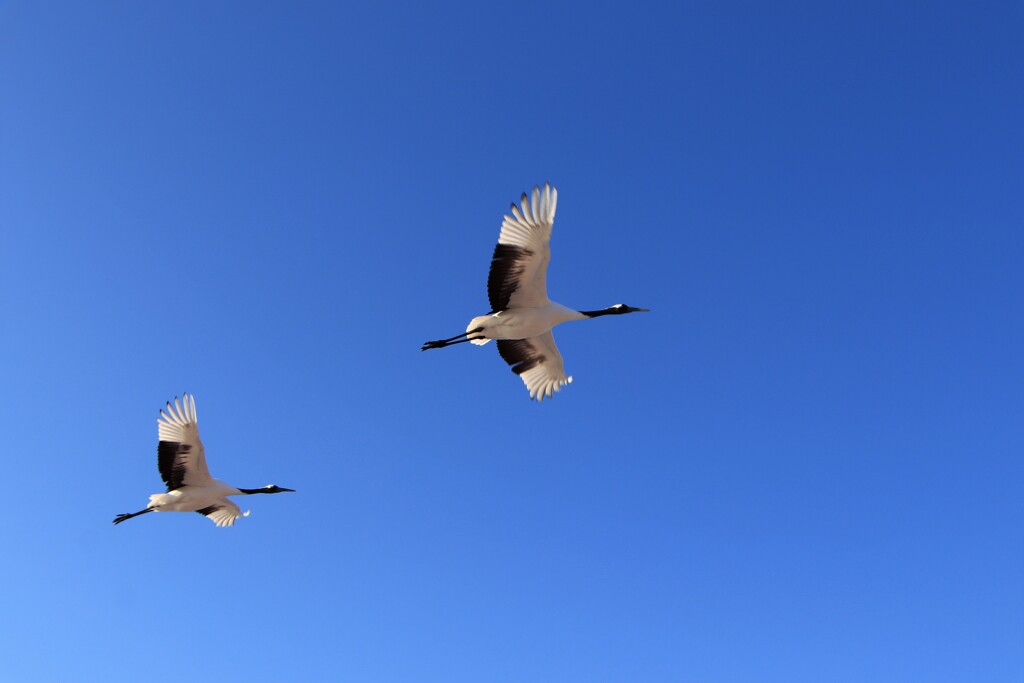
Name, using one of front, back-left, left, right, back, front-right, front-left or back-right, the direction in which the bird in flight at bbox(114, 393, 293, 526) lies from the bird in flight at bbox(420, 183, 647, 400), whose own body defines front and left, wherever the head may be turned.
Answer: back-left

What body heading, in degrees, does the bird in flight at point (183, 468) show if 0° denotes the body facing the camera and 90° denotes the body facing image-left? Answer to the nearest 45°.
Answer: approximately 270°

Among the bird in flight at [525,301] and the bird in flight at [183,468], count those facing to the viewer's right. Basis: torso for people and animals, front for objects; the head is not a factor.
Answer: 2

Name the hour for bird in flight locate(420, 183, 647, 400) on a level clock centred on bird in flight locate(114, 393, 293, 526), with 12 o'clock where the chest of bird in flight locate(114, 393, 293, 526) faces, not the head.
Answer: bird in flight locate(420, 183, 647, 400) is roughly at 2 o'clock from bird in flight locate(114, 393, 293, 526).

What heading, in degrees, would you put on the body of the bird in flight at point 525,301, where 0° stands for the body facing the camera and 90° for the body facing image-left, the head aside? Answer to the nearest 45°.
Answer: approximately 270°
